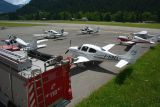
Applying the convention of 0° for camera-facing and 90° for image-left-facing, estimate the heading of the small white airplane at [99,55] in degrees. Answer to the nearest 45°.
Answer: approximately 135°

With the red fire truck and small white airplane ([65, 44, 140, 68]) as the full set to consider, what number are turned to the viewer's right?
0

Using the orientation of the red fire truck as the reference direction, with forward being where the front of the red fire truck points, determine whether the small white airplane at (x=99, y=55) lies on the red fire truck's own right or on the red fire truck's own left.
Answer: on the red fire truck's own right

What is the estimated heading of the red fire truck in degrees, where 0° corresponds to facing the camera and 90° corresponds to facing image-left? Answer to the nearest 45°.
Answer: approximately 135°
